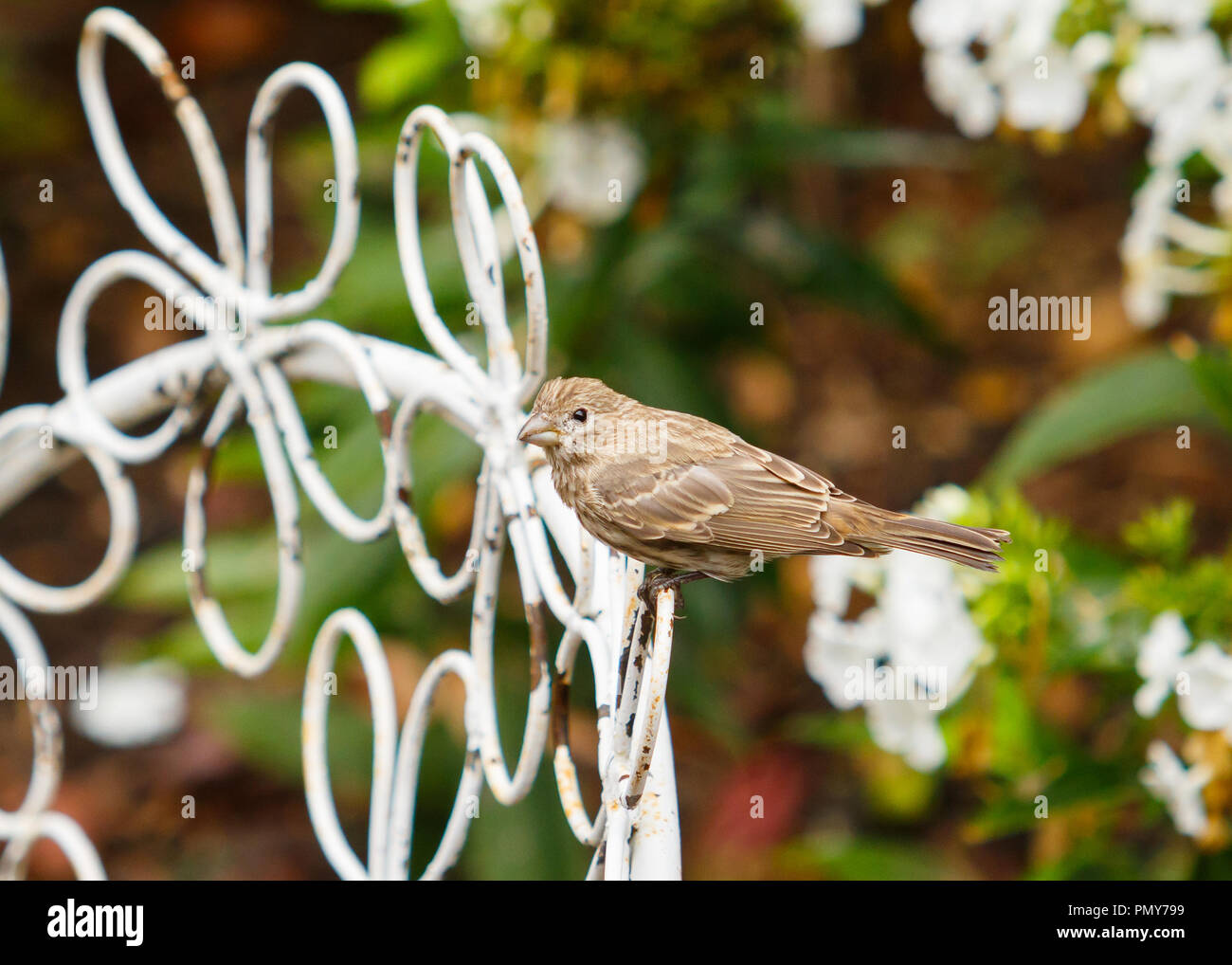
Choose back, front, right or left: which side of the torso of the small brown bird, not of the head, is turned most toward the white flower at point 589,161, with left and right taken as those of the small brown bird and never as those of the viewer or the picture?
right

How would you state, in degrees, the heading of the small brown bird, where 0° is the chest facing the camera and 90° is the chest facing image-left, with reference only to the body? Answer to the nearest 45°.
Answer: approximately 90°
